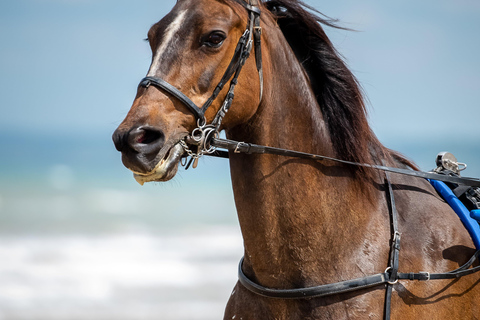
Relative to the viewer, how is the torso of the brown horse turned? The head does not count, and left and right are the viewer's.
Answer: facing the viewer and to the left of the viewer
